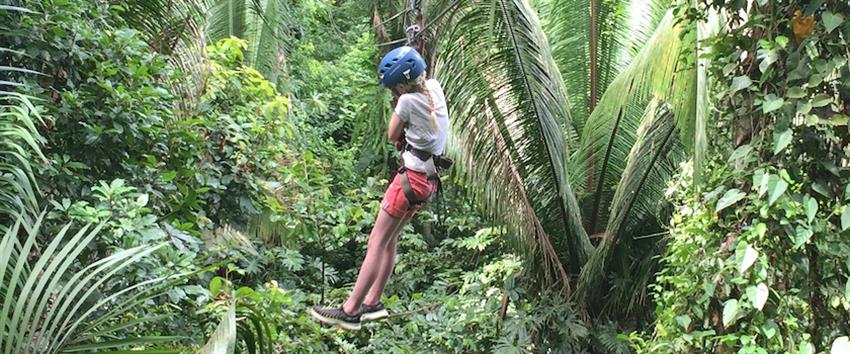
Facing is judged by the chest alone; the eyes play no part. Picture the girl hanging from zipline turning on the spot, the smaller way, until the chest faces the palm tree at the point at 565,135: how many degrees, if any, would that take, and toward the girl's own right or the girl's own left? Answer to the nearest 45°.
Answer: approximately 90° to the girl's own right

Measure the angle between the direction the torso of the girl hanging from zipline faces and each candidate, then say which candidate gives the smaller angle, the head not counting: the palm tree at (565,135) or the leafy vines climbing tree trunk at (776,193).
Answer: the palm tree

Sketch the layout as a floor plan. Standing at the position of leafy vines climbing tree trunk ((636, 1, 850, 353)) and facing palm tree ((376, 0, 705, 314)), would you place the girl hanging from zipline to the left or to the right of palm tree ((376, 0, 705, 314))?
left

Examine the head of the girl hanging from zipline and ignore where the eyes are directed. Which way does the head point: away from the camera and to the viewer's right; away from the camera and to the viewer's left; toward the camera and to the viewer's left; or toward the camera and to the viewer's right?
away from the camera and to the viewer's left

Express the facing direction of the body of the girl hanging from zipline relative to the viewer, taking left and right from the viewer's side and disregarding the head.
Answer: facing away from the viewer and to the left of the viewer
